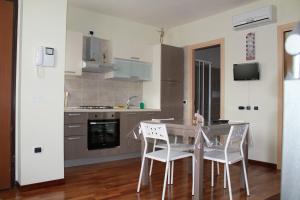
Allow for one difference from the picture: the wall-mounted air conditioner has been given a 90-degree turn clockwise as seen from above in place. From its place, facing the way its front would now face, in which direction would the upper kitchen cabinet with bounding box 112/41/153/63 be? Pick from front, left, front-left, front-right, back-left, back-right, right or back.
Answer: front-left

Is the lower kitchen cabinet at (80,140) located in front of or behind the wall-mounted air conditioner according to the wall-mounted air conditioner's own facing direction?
in front

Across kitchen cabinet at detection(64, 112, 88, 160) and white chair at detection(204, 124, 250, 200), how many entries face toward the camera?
1

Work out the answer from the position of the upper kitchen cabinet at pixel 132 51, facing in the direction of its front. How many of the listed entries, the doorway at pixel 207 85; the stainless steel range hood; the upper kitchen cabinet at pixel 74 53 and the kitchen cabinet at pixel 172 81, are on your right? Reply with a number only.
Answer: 2

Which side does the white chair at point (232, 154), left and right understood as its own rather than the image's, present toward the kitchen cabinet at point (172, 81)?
front

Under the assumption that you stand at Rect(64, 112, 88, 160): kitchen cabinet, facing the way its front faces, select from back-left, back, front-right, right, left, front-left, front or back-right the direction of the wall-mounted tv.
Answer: left

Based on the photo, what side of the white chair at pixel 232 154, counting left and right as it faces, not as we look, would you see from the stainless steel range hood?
front

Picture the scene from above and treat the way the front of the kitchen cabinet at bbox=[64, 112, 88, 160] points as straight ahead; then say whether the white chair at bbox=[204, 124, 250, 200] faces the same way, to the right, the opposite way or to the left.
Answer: the opposite way

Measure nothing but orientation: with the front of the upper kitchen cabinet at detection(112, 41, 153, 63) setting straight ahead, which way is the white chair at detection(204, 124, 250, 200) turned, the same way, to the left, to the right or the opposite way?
the opposite way

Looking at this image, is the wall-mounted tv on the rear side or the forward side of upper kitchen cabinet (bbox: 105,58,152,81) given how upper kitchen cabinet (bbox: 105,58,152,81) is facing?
on the forward side

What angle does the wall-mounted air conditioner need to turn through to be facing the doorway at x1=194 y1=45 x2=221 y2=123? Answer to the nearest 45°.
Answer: approximately 90° to its right

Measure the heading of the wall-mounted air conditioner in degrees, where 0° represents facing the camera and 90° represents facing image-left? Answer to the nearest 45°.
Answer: approximately 45°

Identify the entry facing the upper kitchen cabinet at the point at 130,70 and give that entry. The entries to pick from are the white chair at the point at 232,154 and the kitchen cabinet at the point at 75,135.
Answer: the white chair
